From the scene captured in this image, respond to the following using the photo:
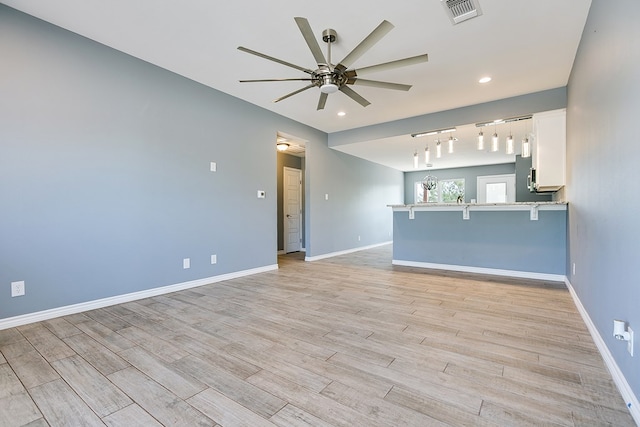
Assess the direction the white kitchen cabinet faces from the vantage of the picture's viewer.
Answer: facing to the left of the viewer

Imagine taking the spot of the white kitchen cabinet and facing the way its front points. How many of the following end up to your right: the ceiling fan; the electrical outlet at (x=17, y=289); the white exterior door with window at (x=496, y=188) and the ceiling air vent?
1

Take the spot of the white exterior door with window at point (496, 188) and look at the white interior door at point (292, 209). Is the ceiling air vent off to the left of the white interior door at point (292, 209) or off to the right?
left

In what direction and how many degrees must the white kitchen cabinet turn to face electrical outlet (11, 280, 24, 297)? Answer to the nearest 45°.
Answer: approximately 45° to its left

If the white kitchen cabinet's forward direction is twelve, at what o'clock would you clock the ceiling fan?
The ceiling fan is roughly at 10 o'clock from the white kitchen cabinet.

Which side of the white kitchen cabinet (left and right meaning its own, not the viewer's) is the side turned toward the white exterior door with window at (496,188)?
right

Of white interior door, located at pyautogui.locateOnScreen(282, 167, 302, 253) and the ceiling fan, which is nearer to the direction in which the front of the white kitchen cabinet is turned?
the white interior door

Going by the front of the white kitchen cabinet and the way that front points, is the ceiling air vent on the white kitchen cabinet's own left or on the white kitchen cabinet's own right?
on the white kitchen cabinet's own left

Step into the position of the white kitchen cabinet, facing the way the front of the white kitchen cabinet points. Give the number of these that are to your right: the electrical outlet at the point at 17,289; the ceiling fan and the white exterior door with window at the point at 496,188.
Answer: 1

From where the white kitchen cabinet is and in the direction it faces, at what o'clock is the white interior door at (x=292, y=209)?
The white interior door is roughly at 12 o'clock from the white kitchen cabinet.

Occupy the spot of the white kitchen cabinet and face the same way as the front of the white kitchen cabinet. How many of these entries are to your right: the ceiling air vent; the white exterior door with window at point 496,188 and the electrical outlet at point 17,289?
1

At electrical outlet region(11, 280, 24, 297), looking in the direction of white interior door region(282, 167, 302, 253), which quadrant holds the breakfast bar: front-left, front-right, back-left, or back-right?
front-right
